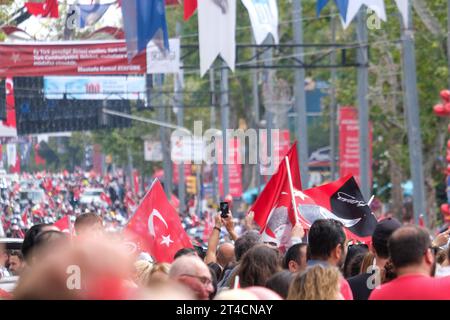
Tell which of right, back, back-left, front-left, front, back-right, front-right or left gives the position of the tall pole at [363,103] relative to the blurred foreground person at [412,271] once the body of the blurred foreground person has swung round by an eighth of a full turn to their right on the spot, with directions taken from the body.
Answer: left

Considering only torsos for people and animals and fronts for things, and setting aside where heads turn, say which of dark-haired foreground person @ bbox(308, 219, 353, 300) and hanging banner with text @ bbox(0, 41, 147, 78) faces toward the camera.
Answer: the hanging banner with text

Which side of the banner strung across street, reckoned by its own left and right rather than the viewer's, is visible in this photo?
front

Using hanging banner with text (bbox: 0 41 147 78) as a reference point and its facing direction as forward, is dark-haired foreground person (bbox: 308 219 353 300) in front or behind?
in front

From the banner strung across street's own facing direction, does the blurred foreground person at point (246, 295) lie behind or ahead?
ahead

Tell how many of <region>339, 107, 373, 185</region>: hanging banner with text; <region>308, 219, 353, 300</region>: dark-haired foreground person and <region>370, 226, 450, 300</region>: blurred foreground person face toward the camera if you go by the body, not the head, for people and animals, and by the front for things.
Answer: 1

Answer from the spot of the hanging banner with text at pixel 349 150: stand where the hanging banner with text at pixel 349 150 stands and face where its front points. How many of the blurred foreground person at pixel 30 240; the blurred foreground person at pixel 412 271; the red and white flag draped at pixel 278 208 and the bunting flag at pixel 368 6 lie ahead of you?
4

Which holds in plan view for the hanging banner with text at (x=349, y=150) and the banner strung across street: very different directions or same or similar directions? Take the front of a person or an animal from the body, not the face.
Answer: same or similar directions

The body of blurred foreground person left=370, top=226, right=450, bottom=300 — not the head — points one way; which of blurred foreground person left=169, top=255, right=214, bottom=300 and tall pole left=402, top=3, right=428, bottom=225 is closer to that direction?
the tall pole

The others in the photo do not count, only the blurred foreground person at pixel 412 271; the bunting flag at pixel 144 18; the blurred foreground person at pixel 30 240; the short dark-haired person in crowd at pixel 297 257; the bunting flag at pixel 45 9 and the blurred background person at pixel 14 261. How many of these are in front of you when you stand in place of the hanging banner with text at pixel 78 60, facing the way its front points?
6

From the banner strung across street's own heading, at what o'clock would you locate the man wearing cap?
The man wearing cap is roughly at 12 o'clock from the banner strung across street.

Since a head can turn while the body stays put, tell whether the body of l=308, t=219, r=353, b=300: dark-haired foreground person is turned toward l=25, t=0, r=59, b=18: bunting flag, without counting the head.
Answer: no

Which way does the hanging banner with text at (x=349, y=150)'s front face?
toward the camera

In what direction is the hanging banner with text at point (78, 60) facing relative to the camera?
toward the camera

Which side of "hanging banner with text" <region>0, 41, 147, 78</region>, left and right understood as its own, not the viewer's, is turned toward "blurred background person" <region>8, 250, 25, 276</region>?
front

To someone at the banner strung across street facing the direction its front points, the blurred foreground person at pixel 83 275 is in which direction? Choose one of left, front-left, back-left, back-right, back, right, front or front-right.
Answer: front
